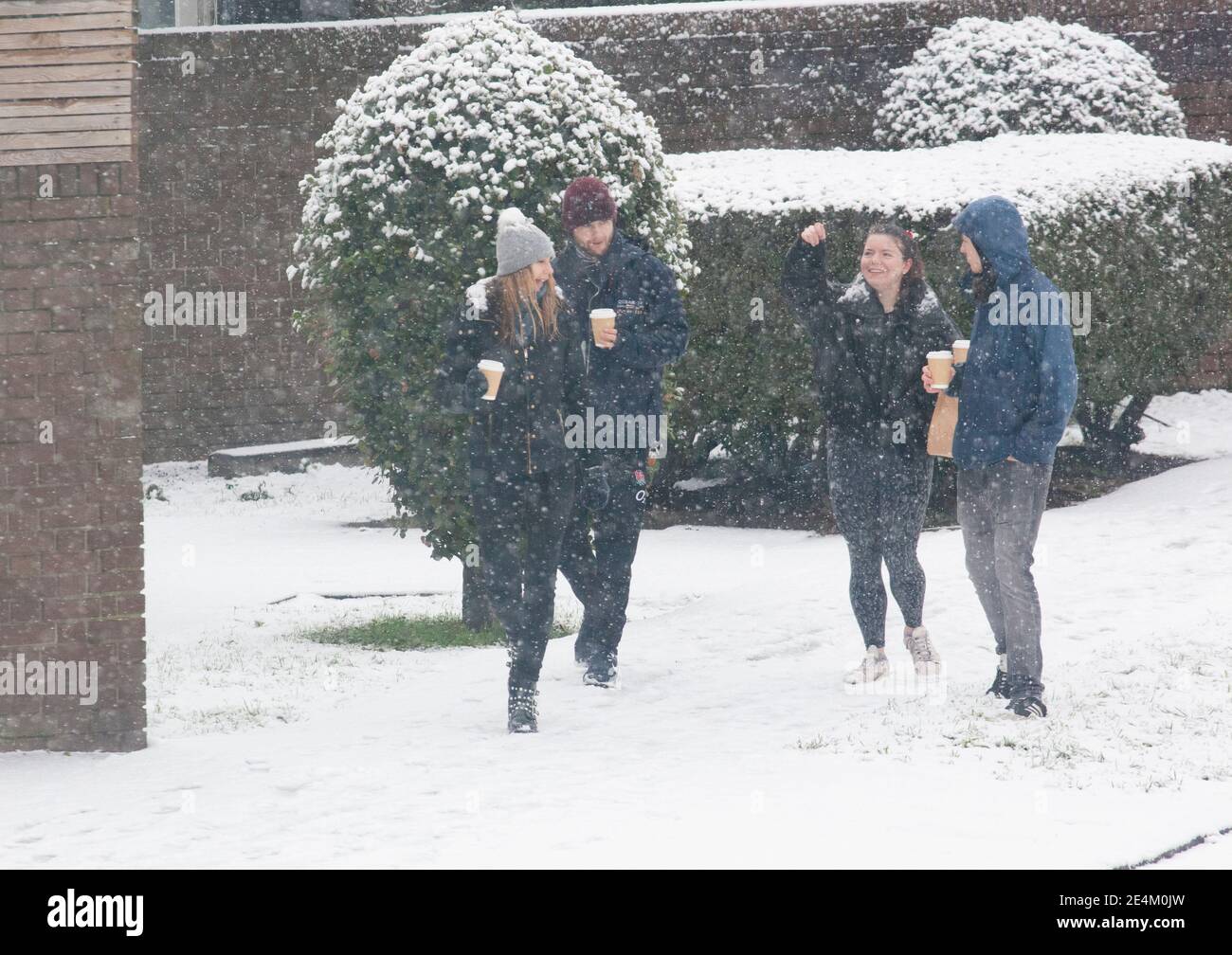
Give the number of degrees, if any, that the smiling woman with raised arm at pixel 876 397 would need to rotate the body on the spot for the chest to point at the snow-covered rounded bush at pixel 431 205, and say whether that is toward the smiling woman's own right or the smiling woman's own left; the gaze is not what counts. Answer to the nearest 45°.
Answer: approximately 135° to the smiling woman's own right

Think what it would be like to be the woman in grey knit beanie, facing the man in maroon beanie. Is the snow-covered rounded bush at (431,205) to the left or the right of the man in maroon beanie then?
left

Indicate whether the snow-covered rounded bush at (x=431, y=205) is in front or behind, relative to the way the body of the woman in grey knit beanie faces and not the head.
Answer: behind

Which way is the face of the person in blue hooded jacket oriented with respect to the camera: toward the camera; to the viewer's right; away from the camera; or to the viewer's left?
to the viewer's left

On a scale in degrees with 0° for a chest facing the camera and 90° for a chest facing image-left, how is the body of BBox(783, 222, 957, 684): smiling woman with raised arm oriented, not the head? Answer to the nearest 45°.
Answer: approximately 0°

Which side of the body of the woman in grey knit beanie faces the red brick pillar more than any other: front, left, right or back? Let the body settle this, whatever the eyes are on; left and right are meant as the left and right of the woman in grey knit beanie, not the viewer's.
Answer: right

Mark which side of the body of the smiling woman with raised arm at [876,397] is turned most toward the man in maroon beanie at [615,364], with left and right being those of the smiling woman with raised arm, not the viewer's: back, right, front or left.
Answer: right

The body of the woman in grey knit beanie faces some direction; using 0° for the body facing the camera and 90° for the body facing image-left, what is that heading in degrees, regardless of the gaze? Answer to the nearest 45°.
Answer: approximately 0°

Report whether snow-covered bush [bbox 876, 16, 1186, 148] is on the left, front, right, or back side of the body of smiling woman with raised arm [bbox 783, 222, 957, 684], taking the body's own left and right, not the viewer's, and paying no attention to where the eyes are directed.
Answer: back
